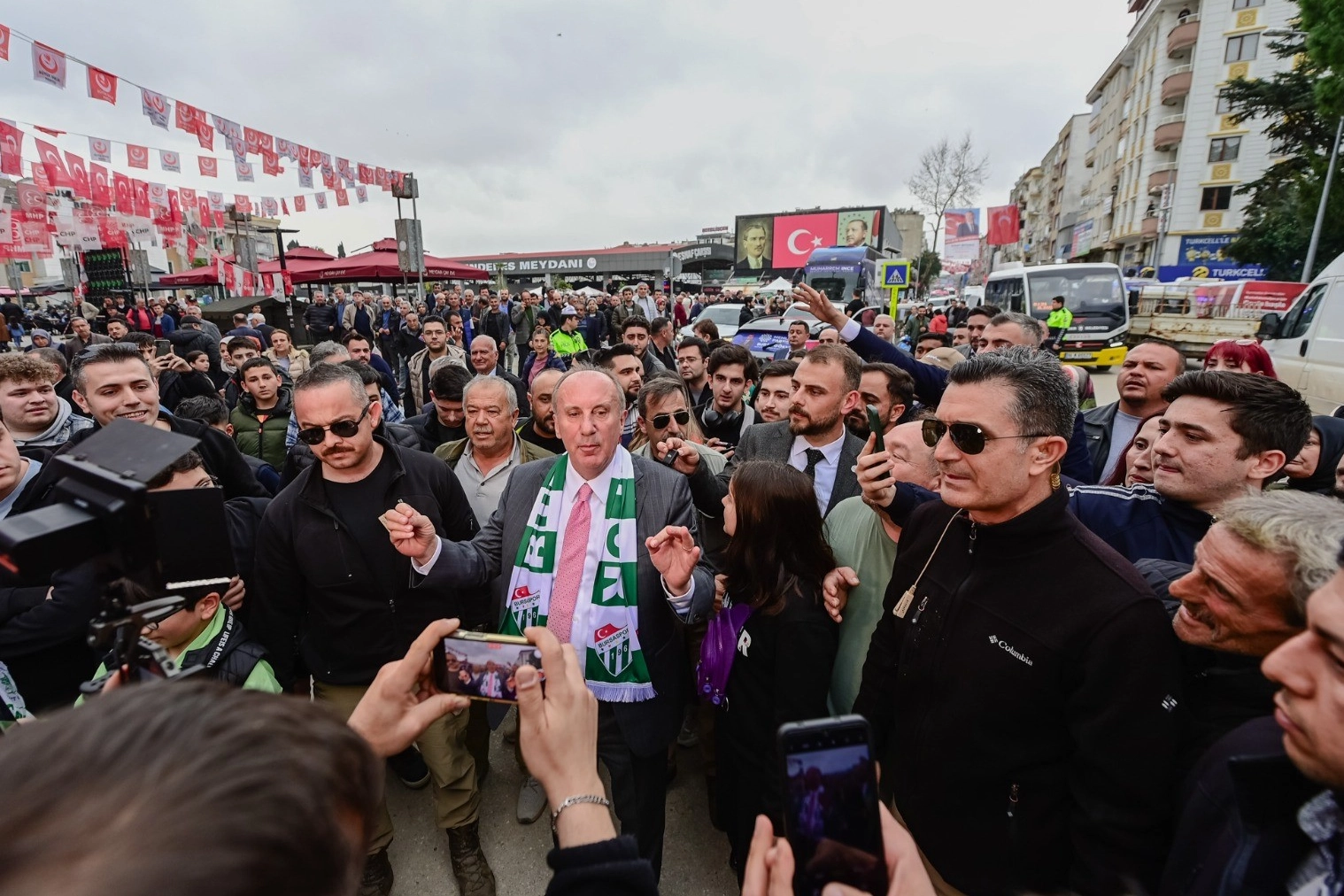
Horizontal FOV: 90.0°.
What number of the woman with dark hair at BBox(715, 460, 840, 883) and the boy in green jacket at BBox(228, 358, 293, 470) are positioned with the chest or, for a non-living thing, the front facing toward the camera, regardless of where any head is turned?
1

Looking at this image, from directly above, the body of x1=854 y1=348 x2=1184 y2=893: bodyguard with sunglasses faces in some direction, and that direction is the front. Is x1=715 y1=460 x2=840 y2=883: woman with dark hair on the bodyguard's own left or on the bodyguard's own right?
on the bodyguard's own right

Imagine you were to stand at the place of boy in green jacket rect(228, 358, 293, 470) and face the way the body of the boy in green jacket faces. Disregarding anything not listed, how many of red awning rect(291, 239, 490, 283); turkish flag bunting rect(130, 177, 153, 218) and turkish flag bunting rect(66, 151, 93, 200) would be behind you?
3

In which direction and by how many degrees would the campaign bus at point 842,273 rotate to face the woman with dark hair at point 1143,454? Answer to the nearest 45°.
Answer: approximately 45° to its left

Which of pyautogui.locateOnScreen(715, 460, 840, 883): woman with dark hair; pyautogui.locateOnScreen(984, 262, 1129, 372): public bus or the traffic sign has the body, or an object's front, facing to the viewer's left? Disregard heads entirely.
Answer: the woman with dark hair

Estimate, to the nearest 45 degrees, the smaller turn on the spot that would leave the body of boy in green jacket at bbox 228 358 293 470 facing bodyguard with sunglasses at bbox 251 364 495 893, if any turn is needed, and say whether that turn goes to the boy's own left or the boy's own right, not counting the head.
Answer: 0° — they already face them

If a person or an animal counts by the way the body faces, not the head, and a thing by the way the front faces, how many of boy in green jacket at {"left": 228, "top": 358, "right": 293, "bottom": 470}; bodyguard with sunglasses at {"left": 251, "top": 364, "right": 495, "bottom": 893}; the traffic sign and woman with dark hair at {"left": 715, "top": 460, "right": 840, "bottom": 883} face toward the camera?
3
